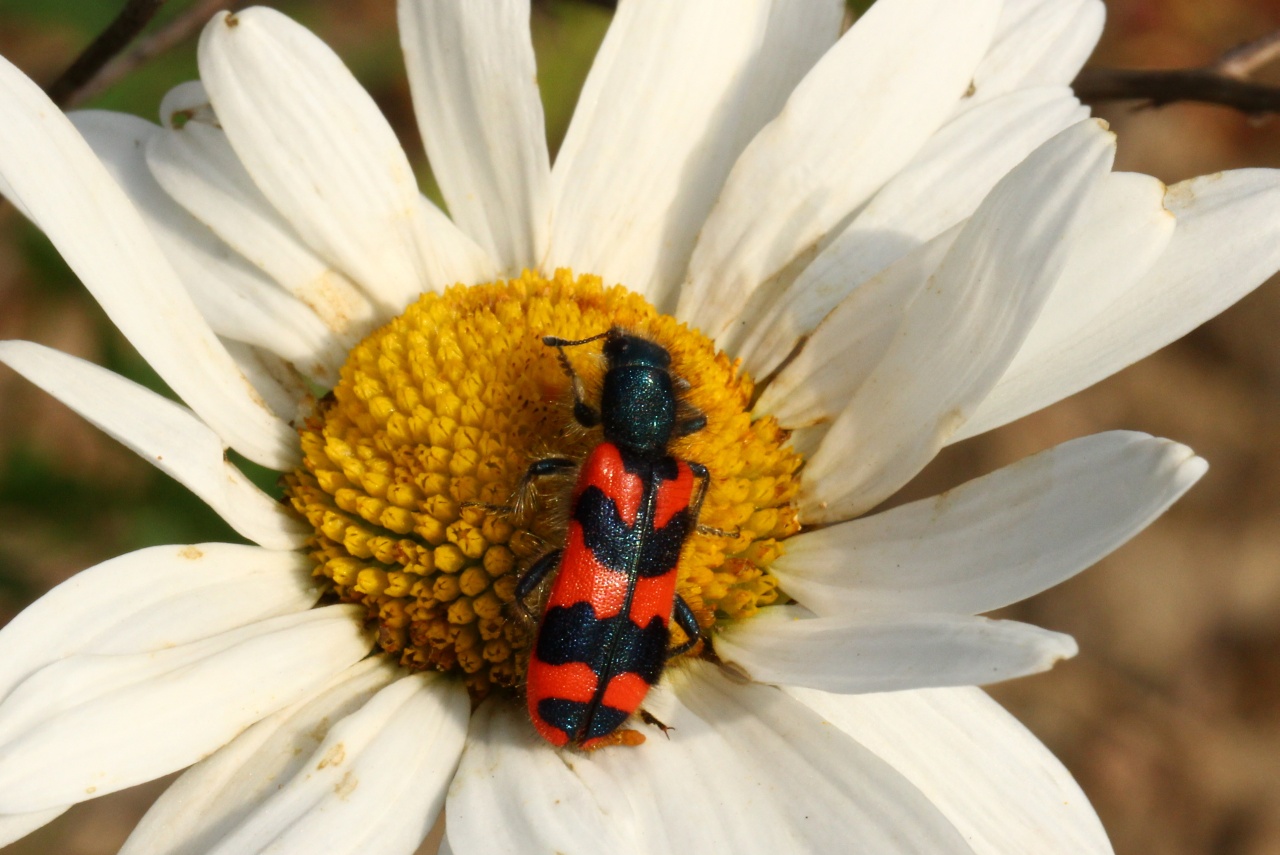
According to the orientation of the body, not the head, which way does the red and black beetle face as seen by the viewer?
away from the camera
